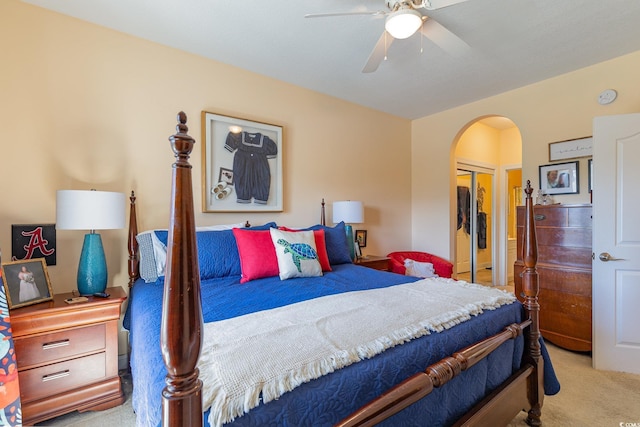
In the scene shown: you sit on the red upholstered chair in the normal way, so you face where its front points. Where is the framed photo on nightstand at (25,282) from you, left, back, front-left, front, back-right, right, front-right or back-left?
front-right

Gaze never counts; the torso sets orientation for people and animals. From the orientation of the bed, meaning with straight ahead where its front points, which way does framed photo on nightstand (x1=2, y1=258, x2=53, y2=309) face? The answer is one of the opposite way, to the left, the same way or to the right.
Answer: the same way

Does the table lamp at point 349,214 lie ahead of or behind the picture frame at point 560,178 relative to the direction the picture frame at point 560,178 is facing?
ahead

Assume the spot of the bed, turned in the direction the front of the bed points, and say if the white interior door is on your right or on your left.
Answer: on your left

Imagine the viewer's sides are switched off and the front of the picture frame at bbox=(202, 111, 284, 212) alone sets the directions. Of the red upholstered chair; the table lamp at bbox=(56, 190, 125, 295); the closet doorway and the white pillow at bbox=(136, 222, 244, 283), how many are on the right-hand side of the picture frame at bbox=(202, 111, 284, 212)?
2

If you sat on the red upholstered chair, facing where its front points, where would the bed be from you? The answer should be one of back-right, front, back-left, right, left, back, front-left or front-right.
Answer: front

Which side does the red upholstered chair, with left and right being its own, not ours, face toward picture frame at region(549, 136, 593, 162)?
left

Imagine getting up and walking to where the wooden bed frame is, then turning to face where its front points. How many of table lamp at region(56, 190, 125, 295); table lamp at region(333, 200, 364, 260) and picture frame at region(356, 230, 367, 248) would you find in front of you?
0

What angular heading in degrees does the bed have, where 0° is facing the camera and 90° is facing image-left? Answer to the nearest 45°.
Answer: approximately 315°

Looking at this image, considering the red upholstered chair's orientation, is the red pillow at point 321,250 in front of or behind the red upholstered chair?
in front

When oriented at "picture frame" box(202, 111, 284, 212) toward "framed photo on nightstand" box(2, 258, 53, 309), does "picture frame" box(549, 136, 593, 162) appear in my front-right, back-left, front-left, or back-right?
back-left

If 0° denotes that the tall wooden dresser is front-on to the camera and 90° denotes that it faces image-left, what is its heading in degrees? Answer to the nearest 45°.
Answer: approximately 45°

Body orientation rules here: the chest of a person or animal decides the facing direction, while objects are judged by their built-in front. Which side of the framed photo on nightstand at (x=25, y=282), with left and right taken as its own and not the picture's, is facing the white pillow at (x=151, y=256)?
left

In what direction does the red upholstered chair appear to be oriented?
toward the camera
